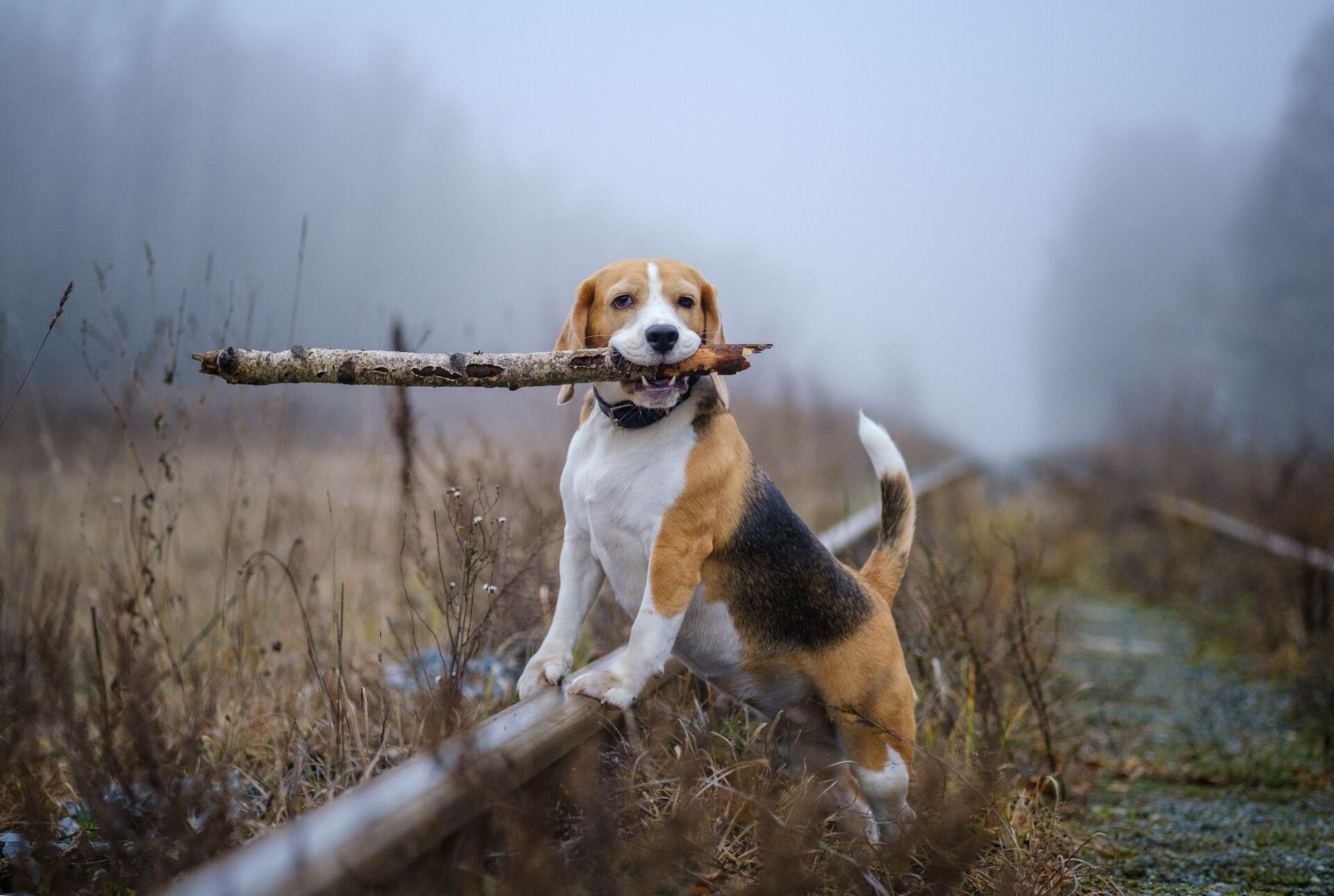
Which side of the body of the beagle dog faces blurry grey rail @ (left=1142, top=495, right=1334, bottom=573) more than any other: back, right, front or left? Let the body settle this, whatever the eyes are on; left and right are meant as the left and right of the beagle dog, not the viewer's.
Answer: back

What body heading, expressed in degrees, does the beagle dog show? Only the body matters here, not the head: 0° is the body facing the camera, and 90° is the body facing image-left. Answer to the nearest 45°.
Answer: approximately 45°
